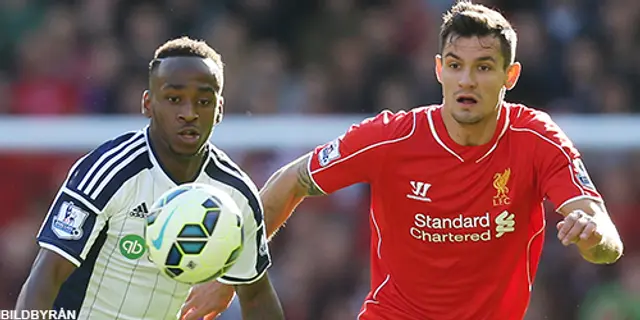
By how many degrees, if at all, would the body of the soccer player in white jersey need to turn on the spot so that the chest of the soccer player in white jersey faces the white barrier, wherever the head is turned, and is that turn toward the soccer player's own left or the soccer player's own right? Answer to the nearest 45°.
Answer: approximately 135° to the soccer player's own left

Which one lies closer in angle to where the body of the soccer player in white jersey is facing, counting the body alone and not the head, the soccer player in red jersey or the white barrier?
the soccer player in red jersey

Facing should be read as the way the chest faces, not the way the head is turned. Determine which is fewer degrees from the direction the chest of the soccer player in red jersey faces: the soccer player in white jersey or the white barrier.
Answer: the soccer player in white jersey

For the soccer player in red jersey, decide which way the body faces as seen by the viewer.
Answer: toward the camera

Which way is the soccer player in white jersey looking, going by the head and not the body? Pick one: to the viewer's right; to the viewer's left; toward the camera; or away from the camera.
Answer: toward the camera

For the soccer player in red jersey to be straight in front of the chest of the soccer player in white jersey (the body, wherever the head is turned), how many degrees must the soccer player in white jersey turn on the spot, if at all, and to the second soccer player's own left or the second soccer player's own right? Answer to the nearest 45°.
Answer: approximately 45° to the second soccer player's own left

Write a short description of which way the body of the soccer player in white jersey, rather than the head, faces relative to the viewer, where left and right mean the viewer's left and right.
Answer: facing the viewer and to the right of the viewer

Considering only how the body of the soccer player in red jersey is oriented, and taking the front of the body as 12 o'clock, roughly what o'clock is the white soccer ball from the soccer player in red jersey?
The white soccer ball is roughly at 2 o'clock from the soccer player in red jersey.

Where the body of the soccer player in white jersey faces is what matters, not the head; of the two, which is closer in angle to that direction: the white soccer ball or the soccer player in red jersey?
the white soccer ball

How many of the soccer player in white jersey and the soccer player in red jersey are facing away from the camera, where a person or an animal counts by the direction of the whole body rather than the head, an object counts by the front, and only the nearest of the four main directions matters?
0

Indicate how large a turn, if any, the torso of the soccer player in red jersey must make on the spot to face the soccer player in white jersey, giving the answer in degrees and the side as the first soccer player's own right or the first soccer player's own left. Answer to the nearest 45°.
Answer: approximately 90° to the first soccer player's own right
